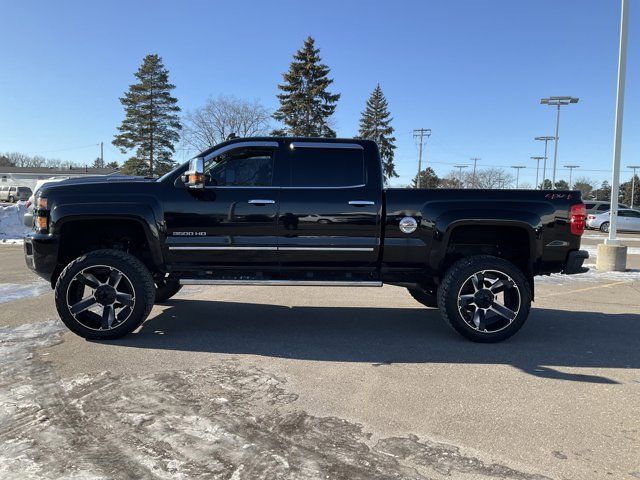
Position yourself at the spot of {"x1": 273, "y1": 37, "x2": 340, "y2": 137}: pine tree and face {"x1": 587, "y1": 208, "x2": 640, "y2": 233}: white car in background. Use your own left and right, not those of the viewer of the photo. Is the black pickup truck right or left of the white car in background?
right

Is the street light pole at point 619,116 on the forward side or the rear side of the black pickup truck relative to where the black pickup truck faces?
on the rear side

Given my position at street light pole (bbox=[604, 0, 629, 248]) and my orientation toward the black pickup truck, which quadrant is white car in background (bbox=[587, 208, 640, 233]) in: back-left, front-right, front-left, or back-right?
back-right

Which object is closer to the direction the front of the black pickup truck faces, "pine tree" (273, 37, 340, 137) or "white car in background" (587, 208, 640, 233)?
the pine tree

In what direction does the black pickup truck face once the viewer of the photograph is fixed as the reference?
facing to the left of the viewer

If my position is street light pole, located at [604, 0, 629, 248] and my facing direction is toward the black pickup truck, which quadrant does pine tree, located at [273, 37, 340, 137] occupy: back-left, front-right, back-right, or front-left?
back-right

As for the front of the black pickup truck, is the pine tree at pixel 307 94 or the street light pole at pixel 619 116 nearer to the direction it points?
the pine tree

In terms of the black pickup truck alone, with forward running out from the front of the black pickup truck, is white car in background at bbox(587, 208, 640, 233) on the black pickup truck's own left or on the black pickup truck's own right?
on the black pickup truck's own right

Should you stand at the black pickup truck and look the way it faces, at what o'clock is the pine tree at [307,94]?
The pine tree is roughly at 3 o'clock from the black pickup truck.
